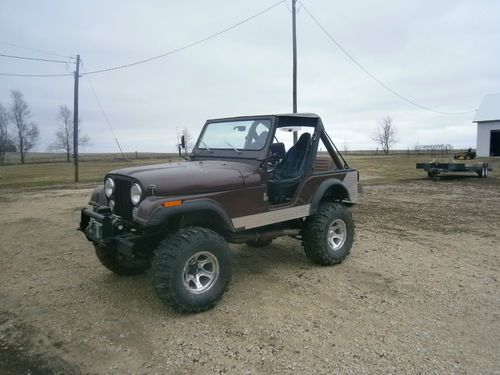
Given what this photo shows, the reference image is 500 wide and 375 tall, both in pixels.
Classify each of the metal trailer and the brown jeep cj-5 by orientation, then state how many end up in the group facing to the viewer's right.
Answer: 0

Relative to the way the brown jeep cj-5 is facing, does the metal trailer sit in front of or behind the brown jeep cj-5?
behind

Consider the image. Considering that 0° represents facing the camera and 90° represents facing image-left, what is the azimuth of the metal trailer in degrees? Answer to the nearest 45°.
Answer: approximately 90°

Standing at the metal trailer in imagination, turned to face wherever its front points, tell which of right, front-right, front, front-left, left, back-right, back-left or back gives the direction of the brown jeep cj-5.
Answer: left

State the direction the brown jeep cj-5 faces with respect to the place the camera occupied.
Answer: facing the viewer and to the left of the viewer
